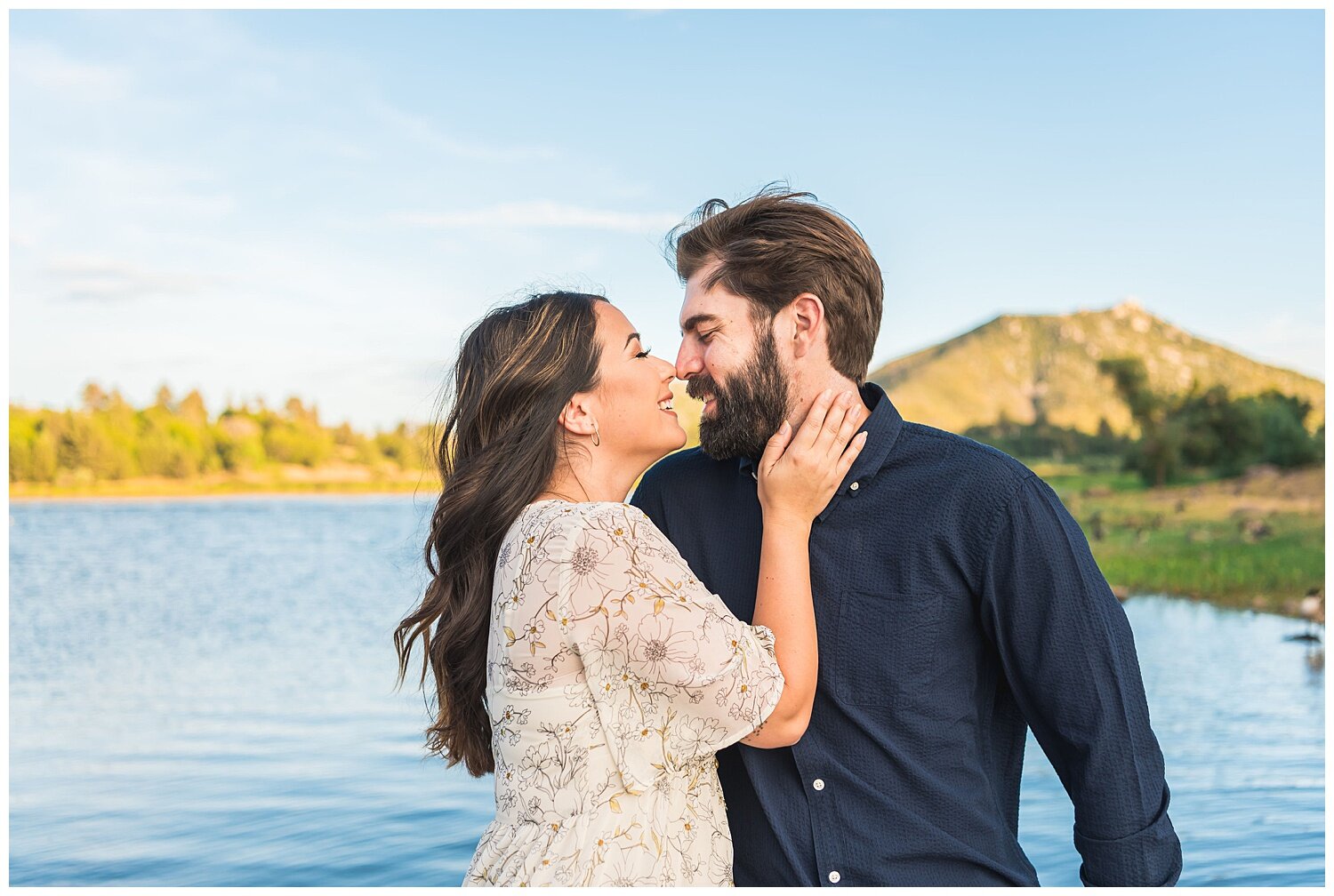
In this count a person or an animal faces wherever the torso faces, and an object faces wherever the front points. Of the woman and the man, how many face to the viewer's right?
1

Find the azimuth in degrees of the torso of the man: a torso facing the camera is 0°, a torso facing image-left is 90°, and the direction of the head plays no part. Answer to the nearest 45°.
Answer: approximately 45°

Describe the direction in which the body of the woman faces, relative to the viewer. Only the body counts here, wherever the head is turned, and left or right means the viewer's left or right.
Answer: facing to the right of the viewer

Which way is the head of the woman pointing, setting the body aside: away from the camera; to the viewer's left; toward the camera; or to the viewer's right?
to the viewer's right

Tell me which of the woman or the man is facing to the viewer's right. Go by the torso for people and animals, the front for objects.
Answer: the woman
